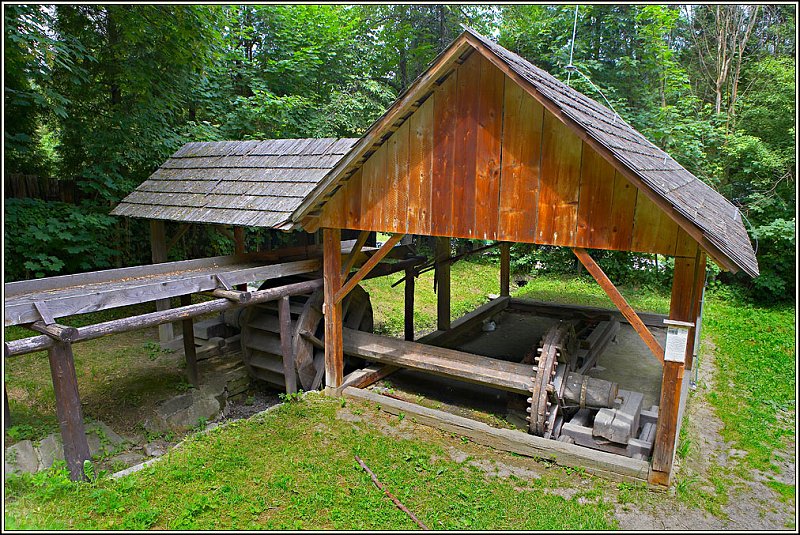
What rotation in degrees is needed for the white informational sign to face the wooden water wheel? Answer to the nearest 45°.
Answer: approximately 90° to its right

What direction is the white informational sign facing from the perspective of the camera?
toward the camera
